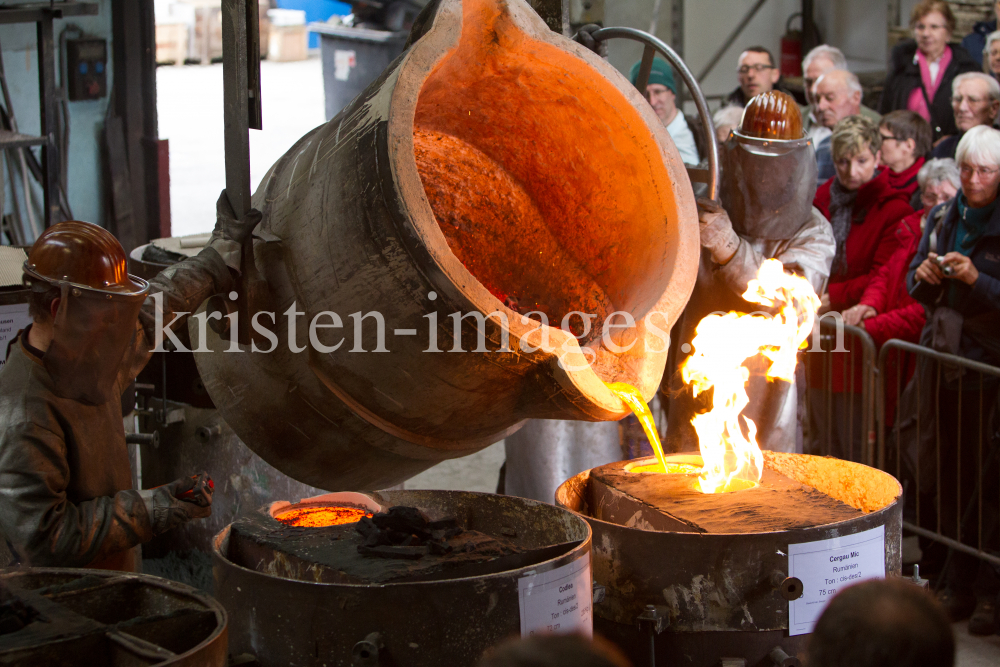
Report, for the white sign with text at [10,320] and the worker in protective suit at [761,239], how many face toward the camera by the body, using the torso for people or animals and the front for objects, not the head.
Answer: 2

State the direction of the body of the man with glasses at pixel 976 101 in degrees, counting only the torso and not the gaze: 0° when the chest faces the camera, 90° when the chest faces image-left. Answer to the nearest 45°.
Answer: approximately 45°

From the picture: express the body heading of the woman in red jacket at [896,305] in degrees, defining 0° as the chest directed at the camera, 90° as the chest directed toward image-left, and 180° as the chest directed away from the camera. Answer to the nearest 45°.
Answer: approximately 45°

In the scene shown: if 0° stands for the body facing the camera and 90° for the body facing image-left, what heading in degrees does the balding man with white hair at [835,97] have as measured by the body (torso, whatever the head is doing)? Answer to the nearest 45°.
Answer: approximately 45°

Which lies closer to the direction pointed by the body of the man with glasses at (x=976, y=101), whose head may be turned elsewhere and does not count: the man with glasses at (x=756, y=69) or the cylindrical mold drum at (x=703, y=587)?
the cylindrical mold drum
